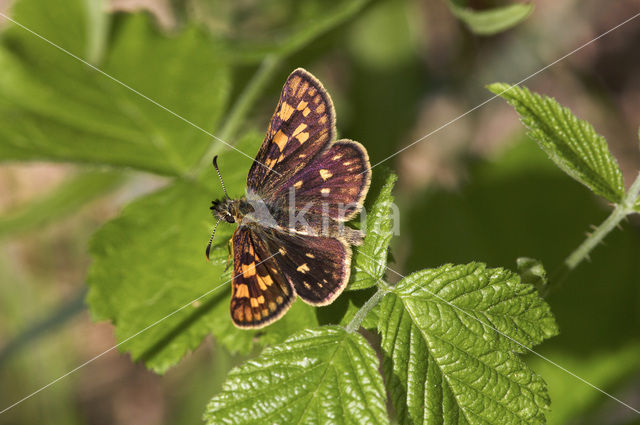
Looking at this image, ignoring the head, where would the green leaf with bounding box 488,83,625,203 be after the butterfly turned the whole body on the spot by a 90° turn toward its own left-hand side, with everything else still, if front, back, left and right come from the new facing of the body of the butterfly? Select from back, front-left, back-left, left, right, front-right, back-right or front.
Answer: left

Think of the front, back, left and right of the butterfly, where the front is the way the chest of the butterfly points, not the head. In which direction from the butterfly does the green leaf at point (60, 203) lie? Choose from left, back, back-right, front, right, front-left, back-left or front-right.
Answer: front-right

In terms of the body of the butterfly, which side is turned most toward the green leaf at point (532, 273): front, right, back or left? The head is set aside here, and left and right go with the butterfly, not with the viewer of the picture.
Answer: back

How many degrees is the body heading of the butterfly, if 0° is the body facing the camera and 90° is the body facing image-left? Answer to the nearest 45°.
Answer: approximately 90°
